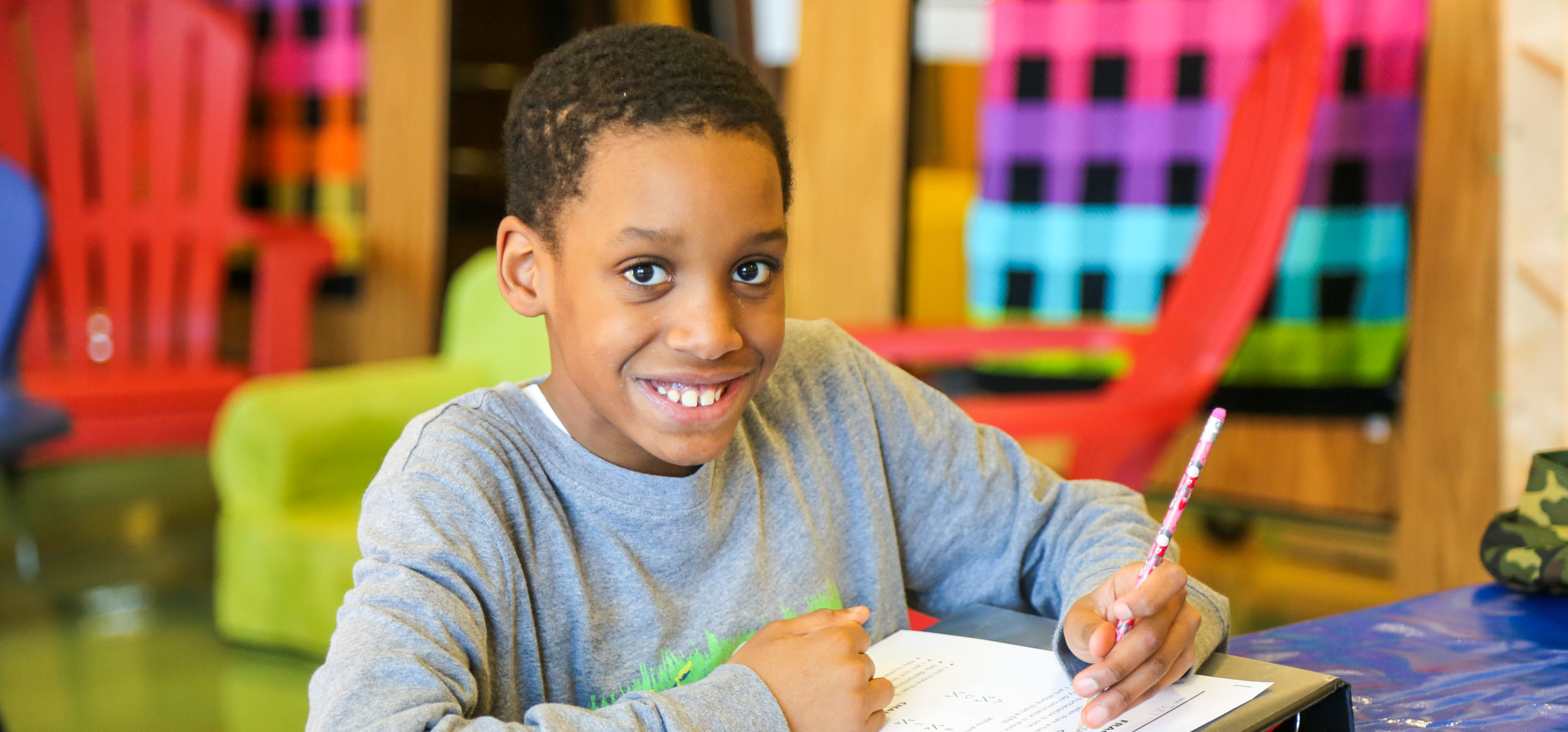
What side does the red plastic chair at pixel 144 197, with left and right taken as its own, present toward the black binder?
front

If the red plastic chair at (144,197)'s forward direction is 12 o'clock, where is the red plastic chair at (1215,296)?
the red plastic chair at (1215,296) is roughly at 11 o'clock from the red plastic chair at (144,197).

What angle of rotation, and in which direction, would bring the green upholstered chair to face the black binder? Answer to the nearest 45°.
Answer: approximately 45° to its left

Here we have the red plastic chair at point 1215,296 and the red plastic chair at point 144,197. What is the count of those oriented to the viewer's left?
1

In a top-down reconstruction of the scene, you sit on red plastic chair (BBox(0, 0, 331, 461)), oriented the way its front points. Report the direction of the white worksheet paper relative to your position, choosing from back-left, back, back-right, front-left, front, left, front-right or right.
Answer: front

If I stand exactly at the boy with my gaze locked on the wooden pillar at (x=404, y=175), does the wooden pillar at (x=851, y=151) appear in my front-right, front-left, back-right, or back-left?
front-right

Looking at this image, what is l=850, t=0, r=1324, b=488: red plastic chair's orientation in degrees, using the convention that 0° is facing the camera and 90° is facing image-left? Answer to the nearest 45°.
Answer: approximately 90°

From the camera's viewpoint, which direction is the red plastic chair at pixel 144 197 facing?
toward the camera

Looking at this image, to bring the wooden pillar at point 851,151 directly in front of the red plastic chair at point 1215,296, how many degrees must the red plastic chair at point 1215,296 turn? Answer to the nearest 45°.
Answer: approximately 45° to its right

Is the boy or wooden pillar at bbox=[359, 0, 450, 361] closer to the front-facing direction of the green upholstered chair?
the boy

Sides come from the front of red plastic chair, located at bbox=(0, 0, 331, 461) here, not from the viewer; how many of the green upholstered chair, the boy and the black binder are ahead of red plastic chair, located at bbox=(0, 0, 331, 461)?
3

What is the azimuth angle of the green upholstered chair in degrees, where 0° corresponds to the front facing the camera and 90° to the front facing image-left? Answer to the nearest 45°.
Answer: approximately 45°
